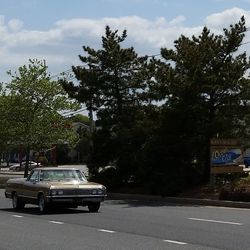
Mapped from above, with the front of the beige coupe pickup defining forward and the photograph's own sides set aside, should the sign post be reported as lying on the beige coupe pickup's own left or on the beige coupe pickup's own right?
on the beige coupe pickup's own left

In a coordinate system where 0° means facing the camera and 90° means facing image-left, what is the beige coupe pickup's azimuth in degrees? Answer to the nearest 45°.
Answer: approximately 315°
